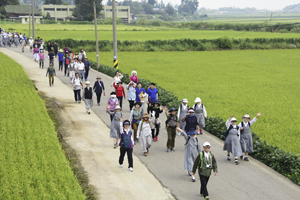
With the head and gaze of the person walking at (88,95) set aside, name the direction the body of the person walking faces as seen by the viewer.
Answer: toward the camera

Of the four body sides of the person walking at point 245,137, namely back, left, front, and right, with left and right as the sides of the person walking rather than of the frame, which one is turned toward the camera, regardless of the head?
front

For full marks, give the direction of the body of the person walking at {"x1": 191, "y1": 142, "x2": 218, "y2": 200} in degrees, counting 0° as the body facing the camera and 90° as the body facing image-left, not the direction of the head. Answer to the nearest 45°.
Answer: approximately 0°

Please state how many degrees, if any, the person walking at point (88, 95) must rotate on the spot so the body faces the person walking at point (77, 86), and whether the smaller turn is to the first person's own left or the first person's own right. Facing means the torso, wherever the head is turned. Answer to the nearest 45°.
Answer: approximately 180°

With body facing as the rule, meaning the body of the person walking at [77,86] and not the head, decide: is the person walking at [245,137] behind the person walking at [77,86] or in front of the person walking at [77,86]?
in front

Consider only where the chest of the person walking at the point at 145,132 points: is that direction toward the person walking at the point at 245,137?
no

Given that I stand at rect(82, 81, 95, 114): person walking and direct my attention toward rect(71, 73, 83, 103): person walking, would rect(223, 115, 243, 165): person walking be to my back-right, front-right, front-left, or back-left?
back-right

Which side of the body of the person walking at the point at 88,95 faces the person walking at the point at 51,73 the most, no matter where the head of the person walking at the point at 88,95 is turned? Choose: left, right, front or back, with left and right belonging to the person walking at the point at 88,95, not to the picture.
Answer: back

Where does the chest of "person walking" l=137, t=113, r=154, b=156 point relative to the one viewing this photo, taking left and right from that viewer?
facing the viewer

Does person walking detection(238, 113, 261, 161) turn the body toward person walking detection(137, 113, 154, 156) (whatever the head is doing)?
no

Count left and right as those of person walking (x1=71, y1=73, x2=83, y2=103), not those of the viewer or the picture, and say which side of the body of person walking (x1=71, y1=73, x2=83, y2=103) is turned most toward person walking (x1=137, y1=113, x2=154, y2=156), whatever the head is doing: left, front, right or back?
front

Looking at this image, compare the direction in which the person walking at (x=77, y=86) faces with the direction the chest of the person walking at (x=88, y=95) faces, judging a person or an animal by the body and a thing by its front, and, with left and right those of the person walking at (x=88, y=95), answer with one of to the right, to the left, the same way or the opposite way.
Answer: the same way

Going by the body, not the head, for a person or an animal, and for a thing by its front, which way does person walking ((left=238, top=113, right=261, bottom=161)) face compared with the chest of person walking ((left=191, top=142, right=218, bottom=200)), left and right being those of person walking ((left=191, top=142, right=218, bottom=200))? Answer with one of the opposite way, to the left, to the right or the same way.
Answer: the same way
